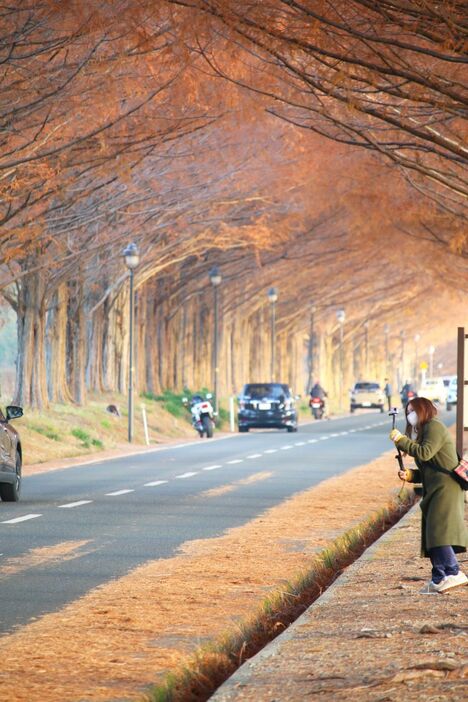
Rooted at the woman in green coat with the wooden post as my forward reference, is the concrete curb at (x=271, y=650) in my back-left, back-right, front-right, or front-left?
back-left

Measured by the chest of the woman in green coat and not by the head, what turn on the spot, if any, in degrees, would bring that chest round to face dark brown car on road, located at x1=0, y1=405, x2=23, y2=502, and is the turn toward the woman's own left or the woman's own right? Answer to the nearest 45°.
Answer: approximately 45° to the woman's own right

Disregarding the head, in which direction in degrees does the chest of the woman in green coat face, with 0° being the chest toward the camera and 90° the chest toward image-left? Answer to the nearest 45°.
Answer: approximately 90°

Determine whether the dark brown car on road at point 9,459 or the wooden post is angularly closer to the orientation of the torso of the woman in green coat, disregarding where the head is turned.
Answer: the dark brown car on road

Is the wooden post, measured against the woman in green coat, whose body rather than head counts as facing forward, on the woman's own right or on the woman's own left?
on the woman's own right
